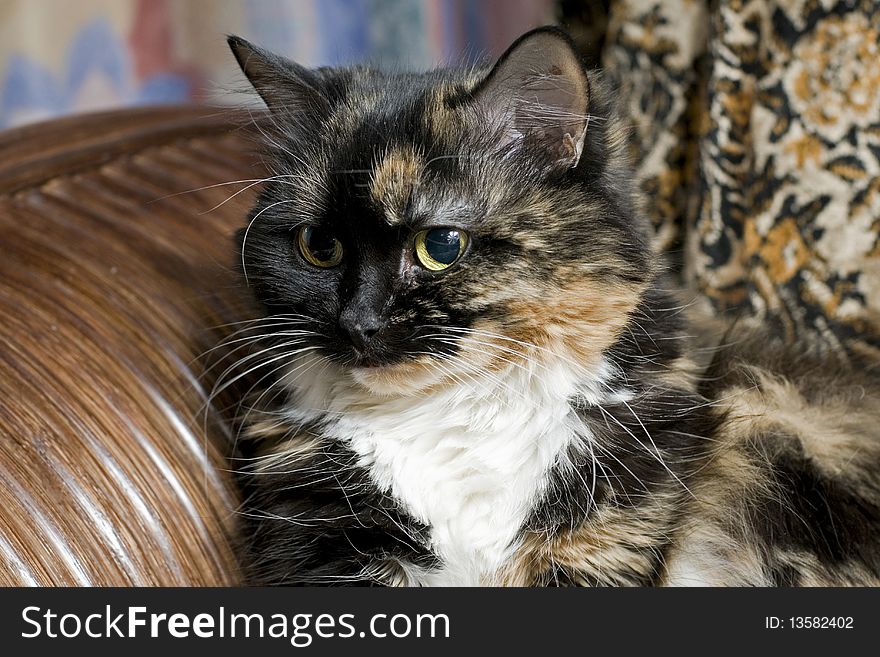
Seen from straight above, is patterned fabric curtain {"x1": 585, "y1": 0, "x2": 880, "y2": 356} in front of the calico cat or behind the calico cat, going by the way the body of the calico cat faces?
behind

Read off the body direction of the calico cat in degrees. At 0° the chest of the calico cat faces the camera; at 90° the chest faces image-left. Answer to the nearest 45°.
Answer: approximately 45°
